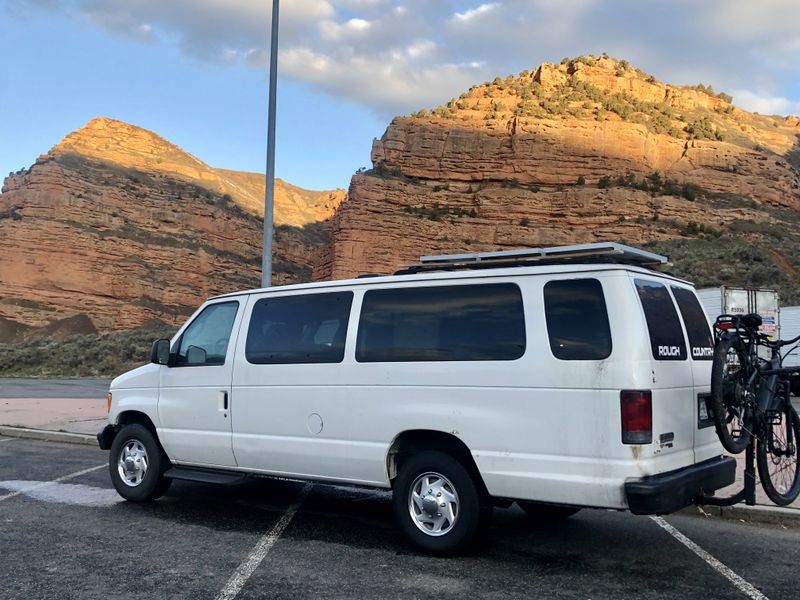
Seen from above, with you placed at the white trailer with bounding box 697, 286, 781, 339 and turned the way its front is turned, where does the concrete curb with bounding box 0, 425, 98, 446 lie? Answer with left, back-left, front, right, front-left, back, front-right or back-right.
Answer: left

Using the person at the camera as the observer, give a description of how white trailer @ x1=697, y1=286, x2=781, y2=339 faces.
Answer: facing away from the viewer and to the left of the viewer

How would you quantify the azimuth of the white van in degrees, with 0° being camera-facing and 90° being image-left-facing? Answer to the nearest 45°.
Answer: approximately 135°

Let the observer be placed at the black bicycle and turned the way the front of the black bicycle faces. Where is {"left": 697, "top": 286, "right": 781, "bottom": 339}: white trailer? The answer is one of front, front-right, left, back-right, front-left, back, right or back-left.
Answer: front-left

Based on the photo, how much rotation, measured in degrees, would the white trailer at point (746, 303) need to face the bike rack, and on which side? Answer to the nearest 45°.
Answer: approximately 135° to its left

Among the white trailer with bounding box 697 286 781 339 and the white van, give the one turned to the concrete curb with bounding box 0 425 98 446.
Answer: the white van

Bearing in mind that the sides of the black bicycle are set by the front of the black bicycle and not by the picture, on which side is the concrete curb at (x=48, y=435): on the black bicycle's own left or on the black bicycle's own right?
on the black bicycle's own left

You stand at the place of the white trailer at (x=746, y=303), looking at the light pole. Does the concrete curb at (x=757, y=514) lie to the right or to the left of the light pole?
left
